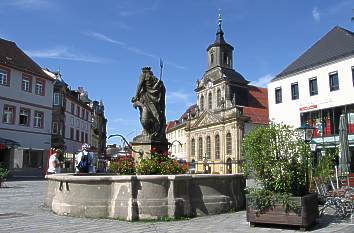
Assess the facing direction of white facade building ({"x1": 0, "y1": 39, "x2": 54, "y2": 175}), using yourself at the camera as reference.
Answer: facing the viewer and to the right of the viewer

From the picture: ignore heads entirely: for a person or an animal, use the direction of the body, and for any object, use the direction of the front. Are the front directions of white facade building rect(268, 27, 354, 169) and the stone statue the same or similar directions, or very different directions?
same or similar directions

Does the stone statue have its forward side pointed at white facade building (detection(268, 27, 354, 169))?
no

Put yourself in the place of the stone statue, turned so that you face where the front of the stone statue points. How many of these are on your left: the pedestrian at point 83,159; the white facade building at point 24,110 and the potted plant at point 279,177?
1

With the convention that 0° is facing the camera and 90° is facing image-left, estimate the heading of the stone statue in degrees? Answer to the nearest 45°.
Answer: approximately 45°

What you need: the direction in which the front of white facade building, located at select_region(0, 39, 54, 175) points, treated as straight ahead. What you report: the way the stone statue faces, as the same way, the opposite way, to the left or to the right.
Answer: to the right

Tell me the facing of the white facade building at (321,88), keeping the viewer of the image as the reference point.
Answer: facing the viewer and to the left of the viewer

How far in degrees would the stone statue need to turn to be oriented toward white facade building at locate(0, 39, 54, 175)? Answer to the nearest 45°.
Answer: approximately 90° to its right

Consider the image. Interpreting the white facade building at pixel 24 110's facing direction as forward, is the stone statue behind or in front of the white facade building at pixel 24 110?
in front

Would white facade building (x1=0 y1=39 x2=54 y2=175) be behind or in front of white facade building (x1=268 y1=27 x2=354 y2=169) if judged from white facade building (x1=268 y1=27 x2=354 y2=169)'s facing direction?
in front
